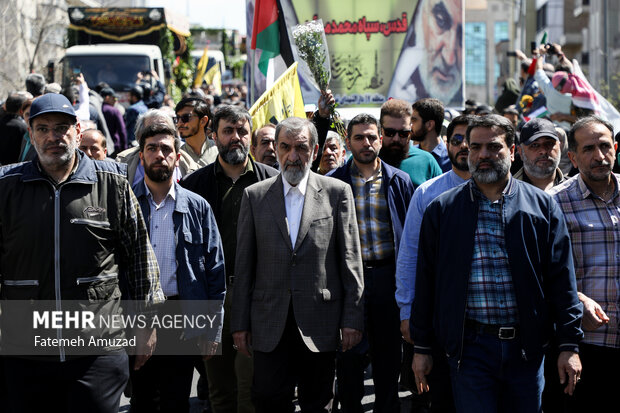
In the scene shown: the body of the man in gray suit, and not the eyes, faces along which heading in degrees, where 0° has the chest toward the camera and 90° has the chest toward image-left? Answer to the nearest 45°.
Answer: approximately 0°

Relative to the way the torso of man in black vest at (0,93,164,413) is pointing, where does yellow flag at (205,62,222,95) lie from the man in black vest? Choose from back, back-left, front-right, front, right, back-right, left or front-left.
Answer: back

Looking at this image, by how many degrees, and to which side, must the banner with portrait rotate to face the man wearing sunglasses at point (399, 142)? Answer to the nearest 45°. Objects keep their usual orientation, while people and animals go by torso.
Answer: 0° — it already faces them

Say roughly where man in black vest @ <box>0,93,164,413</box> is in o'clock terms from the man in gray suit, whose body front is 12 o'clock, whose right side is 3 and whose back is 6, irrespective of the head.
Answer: The man in black vest is roughly at 2 o'clock from the man in gray suit.

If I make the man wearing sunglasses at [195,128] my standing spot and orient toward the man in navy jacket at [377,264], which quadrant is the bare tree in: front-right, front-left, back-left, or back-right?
back-left

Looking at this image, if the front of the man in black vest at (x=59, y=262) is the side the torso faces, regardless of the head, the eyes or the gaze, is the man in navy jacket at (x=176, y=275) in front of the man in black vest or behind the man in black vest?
behind

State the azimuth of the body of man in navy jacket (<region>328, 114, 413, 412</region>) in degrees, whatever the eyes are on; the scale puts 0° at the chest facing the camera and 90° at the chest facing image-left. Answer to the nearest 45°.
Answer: approximately 0°

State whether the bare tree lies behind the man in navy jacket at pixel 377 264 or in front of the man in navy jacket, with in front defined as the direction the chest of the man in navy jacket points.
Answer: behind

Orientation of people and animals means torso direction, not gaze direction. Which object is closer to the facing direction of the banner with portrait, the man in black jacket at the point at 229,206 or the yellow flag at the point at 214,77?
the man in black jacket

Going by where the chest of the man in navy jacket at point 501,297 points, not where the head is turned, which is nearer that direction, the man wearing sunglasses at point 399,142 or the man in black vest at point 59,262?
the man in black vest

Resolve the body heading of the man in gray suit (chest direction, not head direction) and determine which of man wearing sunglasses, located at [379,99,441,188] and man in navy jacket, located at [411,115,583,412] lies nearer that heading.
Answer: the man in navy jacket

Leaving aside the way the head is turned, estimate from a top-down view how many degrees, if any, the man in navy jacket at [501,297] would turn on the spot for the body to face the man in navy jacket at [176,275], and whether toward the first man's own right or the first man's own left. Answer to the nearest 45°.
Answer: approximately 90° to the first man's own right

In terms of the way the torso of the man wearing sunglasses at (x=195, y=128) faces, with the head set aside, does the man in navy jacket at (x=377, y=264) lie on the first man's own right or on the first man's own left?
on the first man's own left
